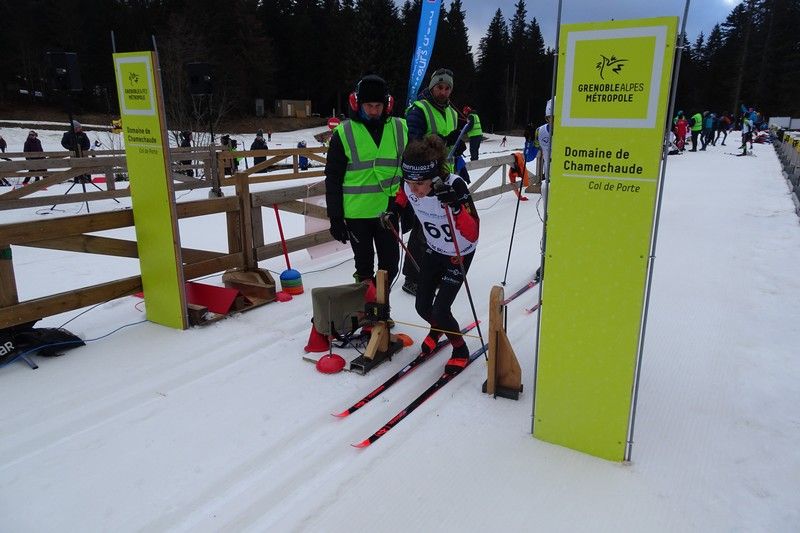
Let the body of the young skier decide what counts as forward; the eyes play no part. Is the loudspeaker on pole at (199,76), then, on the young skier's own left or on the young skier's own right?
on the young skier's own right

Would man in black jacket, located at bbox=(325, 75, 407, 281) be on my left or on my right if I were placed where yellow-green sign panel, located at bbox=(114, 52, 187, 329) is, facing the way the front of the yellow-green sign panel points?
on my left

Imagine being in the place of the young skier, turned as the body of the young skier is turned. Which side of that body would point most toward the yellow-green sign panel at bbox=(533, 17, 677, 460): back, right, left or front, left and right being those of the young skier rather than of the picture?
left

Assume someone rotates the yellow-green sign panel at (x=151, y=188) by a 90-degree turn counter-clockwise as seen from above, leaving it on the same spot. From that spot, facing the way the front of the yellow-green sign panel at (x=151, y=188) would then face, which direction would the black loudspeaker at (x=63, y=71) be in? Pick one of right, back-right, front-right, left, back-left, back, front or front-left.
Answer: back-left

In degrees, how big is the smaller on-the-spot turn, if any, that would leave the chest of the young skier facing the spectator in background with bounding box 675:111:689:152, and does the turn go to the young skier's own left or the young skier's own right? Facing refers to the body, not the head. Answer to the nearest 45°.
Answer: approximately 180°

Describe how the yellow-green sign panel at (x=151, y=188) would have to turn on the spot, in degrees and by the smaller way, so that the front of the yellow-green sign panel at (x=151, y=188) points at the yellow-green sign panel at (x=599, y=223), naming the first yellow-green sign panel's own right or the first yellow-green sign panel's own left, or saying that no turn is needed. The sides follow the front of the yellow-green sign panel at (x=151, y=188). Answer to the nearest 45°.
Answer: approximately 90° to the first yellow-green sign panel's own left

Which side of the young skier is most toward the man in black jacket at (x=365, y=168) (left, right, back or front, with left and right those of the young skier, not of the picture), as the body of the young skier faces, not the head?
right

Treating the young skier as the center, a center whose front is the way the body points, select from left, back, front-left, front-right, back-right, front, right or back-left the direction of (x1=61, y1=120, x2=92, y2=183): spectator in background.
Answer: right

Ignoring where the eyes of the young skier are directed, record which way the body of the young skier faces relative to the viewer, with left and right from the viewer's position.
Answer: facing the viewer and to the left of the viewer

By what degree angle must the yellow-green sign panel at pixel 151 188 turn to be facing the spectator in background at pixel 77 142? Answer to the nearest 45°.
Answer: approximately 135° to its right

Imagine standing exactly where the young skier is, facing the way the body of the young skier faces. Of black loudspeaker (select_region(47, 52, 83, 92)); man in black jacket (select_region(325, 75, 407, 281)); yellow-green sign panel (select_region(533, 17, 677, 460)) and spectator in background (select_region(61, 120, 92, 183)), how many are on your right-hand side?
3

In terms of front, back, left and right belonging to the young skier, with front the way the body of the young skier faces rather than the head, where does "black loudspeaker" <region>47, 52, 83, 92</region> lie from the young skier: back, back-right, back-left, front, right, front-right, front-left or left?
right
